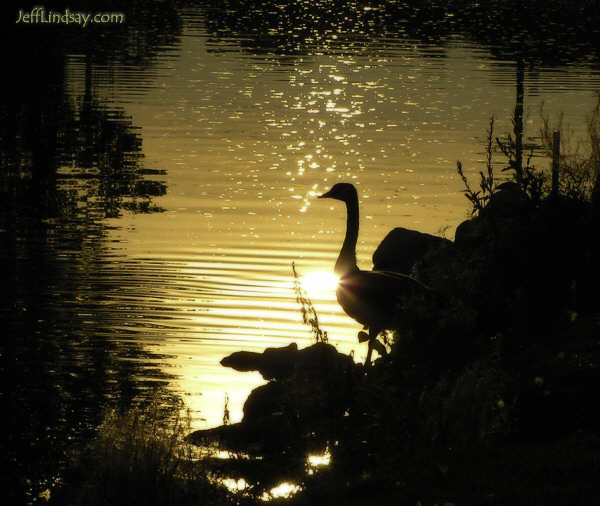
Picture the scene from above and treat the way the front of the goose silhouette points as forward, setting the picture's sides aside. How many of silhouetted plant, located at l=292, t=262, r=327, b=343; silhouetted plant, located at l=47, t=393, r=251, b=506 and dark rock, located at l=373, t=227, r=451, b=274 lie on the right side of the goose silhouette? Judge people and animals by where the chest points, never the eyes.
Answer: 1

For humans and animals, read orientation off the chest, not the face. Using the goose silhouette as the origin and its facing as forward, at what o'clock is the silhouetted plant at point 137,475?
The silhouetted plant is roughly at 10 o'clock from the goose silhouette.

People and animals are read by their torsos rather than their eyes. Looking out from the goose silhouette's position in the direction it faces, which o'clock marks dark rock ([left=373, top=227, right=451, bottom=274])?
The dark rock is roughly at 3 o'clock from the goose silhouette.

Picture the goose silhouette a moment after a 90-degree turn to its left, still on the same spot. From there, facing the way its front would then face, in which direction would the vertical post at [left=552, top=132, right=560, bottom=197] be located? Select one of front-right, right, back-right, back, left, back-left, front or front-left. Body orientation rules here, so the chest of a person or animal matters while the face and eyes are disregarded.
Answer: back-left

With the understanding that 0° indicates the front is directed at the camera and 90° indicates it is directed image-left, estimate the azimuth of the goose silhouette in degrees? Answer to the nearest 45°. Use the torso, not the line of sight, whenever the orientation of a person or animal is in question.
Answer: approximately 90°

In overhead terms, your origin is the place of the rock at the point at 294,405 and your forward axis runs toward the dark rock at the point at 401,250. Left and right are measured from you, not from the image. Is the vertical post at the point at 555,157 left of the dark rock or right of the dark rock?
right
